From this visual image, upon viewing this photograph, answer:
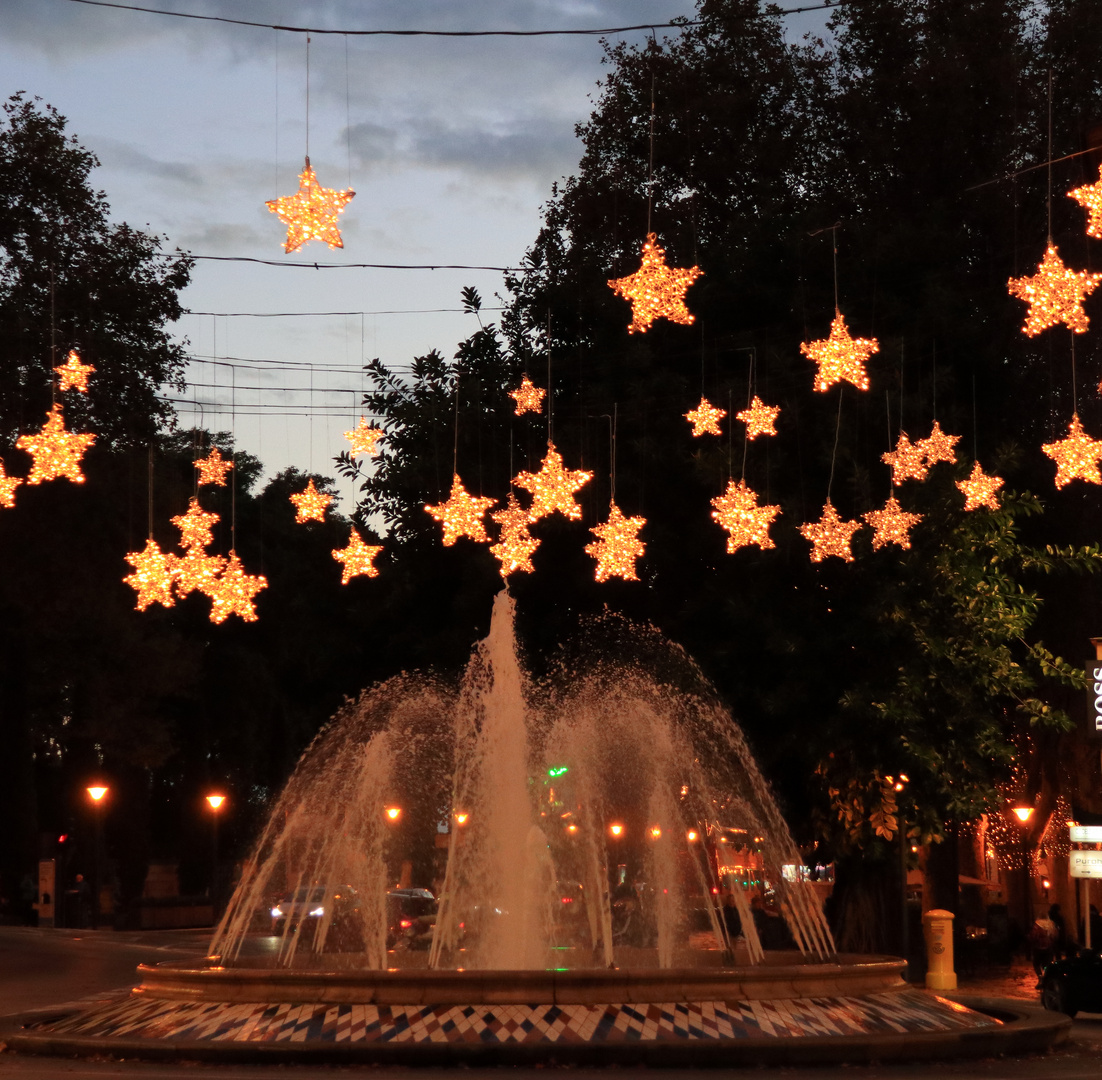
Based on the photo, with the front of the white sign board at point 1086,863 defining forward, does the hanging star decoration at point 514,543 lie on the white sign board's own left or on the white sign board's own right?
on the white sign board's own right

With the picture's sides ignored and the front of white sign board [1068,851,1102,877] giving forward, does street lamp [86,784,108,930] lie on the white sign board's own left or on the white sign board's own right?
on the white sign board's own right

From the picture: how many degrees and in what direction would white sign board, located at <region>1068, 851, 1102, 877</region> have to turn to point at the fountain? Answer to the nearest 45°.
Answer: approximately 45° to its right

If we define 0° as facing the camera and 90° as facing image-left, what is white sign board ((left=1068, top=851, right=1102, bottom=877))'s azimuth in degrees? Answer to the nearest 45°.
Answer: approximately 0°

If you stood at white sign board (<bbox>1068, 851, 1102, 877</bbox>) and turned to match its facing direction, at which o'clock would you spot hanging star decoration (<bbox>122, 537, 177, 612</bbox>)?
The hanging star decoration is roughly at 2 o'clock from the white sign board.
